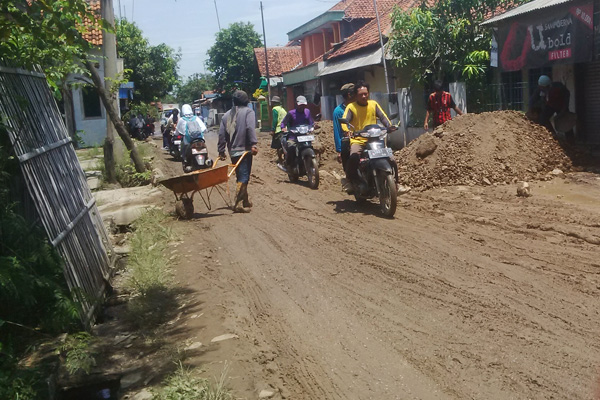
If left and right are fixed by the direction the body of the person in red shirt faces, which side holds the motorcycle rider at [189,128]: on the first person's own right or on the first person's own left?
on the first person's own right

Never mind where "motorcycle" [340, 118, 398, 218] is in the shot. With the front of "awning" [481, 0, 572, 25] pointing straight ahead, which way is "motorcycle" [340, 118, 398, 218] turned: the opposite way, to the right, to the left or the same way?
to the left

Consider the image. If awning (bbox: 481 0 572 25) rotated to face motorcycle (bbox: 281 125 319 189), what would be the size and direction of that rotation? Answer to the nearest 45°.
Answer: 0° — it already faces it

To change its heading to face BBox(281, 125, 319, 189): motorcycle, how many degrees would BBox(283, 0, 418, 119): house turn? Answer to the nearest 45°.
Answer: approximately 45° to its left

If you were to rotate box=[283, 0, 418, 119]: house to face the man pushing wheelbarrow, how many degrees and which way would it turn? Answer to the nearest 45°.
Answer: approximately 45° to its left

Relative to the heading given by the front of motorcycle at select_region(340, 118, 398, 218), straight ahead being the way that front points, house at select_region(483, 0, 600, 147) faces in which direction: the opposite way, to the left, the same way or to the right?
to the right

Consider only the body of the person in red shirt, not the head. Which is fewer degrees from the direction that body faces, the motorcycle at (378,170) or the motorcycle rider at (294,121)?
the motorcycle

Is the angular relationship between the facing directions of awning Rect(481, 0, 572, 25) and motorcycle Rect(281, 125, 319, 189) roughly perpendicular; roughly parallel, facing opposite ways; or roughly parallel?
roughly perpendicular

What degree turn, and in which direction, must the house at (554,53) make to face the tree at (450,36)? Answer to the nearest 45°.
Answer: approximately 90° to its right
